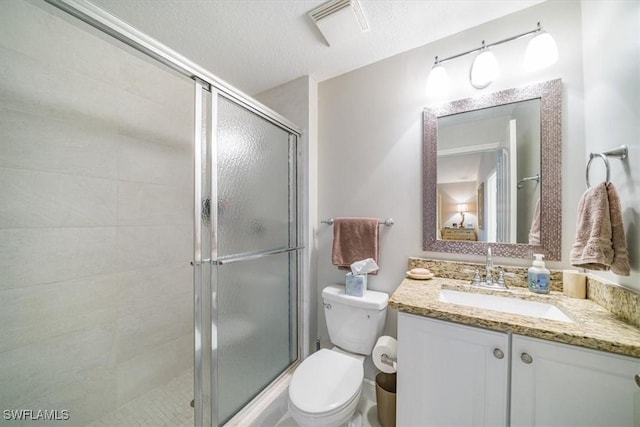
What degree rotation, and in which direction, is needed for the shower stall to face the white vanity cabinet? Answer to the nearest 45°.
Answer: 0° — it already faces it

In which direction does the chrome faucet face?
toward the camera

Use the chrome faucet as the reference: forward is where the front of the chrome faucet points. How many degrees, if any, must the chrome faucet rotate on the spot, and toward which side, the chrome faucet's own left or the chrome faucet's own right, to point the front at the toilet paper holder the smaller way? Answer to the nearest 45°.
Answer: approximately 45° to the chrome faucet's own right

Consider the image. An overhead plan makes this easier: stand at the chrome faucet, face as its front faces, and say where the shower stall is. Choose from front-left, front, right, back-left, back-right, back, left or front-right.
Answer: front-right

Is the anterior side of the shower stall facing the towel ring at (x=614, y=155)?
yes

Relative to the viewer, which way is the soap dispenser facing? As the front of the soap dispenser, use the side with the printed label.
toward the camera

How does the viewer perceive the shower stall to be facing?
facing the viewer and to the right of the viewer

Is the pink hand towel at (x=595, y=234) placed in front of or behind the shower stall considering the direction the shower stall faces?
in front

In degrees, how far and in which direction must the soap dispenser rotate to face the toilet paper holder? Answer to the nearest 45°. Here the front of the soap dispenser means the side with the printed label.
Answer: approximately 45° to its right

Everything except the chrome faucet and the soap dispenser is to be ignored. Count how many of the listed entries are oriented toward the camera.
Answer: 2
